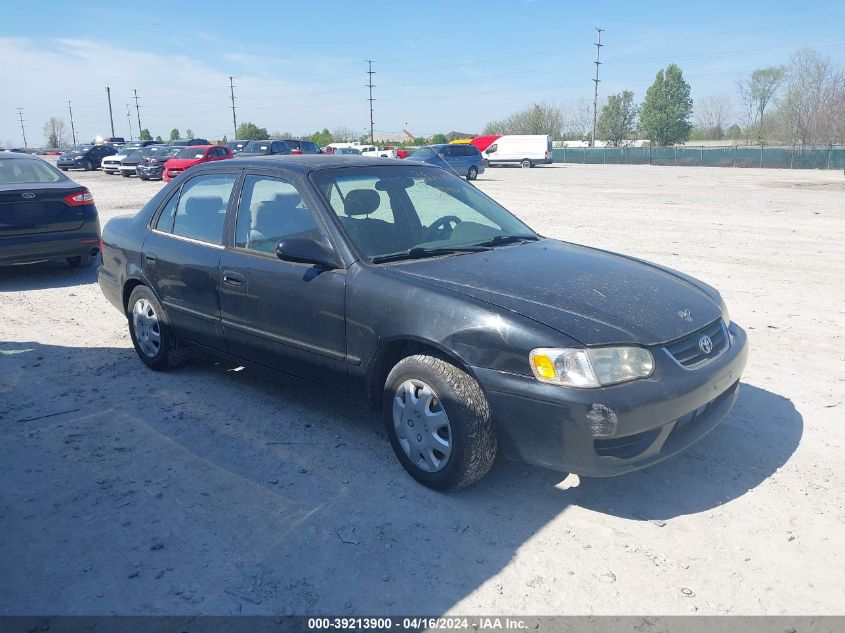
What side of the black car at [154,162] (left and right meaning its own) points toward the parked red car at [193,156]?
left

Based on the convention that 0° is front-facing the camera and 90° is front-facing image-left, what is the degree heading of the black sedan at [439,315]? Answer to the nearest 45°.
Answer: approximately 315°

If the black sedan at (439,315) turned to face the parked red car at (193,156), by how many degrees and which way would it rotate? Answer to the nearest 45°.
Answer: approximately 135° to its left

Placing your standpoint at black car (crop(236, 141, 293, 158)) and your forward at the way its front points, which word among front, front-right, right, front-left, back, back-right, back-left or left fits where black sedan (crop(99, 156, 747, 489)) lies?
front-left

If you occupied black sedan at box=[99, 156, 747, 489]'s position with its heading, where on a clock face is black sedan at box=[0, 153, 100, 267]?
black sedan at box=[0, 153, 100, 267] is roughly at 6 o'clock from black sedan at box=[99, 156, 747, 489].

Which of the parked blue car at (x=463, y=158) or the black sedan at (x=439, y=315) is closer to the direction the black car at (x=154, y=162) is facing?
the black sedan

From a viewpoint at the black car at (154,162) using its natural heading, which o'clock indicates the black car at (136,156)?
the black car at (136,156) is roughly at 4 o'clock from the black car at (154,162).

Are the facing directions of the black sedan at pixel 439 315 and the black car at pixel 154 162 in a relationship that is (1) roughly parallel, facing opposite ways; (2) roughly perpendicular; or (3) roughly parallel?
roughly perpendicular

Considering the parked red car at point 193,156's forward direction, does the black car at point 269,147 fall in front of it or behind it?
behind

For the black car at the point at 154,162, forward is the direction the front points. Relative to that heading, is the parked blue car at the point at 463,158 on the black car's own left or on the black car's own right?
on the black car's own left

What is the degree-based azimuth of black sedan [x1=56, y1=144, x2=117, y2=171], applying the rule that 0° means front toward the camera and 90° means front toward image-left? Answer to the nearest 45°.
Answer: approximately 45°

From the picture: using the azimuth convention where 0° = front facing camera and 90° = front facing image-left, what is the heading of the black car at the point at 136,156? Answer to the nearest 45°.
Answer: approximately 45°

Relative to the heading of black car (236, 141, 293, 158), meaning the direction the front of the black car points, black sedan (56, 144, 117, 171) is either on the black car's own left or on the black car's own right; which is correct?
on the black car's own right
